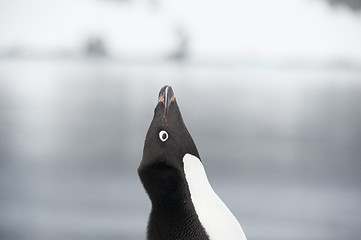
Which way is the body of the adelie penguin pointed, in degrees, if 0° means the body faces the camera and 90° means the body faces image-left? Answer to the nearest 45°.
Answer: approximately 270°
